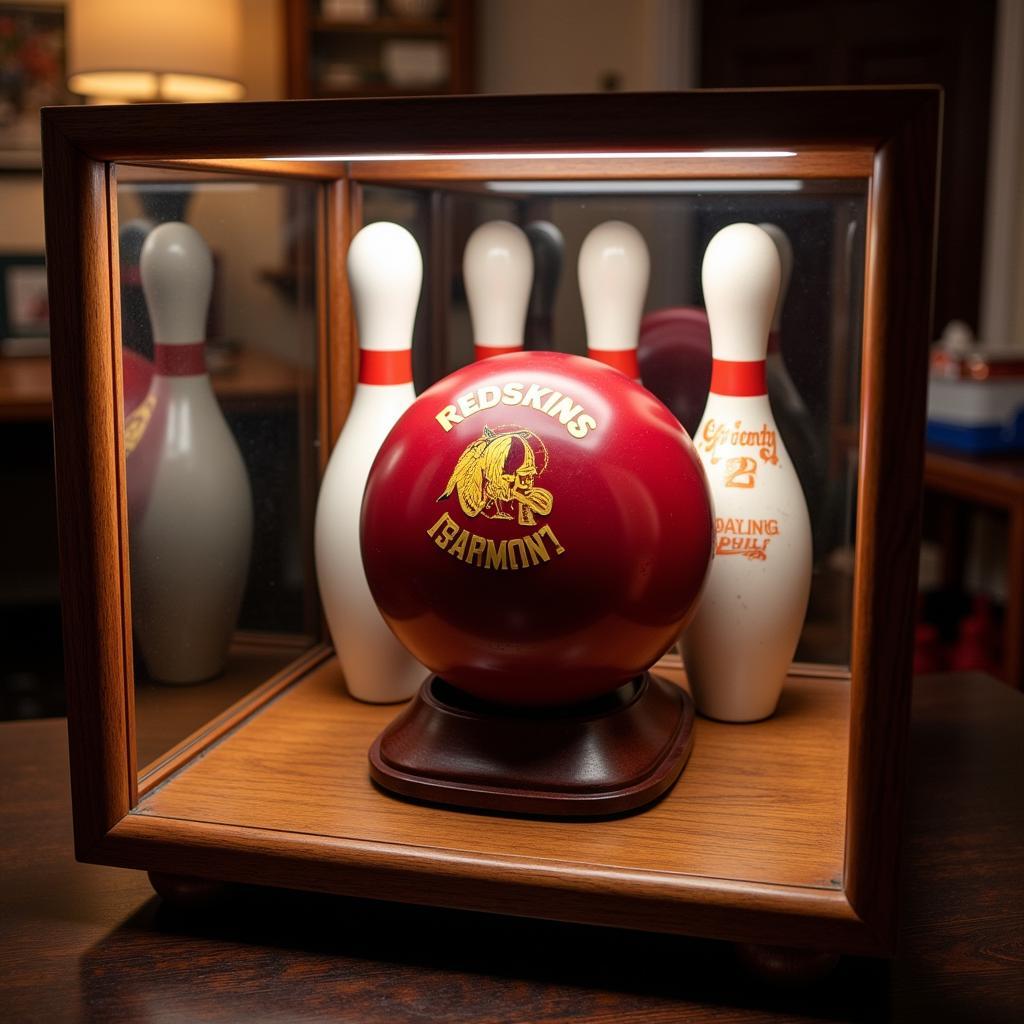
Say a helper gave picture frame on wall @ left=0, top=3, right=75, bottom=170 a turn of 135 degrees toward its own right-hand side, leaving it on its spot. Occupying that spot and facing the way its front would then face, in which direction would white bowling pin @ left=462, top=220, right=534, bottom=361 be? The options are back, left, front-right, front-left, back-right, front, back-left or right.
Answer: back-left

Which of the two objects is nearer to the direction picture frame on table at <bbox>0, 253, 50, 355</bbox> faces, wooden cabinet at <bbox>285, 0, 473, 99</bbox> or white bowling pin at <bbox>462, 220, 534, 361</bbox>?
the white bowling pin

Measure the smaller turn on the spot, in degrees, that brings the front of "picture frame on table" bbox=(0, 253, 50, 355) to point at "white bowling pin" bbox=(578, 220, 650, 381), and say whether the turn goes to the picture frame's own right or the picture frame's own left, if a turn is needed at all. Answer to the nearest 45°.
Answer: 0° — it already faces it

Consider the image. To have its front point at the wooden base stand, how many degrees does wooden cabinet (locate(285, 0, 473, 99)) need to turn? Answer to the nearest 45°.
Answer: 0° — it already faces it

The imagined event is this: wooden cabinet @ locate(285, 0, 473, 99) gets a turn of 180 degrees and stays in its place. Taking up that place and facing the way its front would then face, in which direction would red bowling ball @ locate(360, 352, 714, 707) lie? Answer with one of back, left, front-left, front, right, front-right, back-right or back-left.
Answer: back

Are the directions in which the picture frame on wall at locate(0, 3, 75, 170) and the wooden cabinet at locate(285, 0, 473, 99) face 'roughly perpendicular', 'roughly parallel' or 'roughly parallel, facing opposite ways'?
roughly parallel

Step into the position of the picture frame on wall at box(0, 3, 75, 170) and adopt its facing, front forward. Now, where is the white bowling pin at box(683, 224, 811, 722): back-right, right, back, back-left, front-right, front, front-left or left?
front

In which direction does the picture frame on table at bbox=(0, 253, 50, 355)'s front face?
toward the camera

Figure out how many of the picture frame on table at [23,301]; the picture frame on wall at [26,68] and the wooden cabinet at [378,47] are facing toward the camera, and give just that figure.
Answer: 3

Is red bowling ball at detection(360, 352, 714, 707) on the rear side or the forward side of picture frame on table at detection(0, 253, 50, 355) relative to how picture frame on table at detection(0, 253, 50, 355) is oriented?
on the forward side

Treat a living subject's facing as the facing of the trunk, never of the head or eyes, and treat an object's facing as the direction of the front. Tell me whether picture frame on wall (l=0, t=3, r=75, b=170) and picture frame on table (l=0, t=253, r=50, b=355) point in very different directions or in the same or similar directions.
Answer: same or similar directions

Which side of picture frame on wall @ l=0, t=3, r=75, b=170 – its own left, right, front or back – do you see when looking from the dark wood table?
front

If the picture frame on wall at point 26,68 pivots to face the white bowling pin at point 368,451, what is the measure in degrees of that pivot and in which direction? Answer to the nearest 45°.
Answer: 0° — it already faces it

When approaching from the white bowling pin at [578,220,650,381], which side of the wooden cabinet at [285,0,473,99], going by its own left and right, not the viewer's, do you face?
front

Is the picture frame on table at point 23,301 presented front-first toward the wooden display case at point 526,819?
yes
